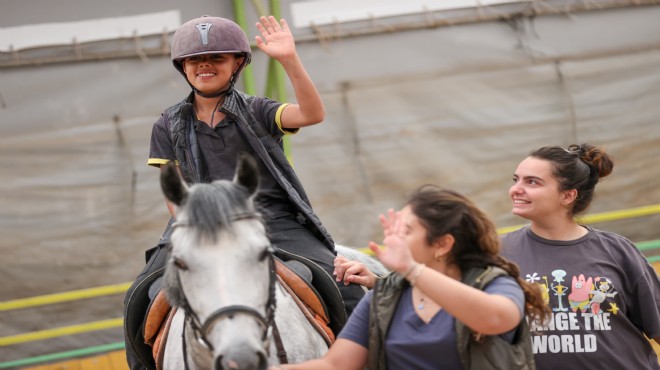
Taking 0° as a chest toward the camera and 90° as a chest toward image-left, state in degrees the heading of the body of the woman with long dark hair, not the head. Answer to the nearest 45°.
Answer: approximately 45°

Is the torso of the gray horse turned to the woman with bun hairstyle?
no

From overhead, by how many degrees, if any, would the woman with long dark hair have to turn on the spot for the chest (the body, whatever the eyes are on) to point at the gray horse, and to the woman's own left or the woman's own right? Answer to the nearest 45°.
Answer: approximately 45° to the woman's own right

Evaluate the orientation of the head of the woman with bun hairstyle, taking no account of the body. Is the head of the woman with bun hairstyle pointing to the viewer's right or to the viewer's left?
to the viewer's left

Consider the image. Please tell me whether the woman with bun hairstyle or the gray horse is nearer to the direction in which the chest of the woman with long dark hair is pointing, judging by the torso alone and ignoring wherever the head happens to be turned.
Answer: the gray horse

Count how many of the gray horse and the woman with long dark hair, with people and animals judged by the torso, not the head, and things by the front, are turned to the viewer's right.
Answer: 0

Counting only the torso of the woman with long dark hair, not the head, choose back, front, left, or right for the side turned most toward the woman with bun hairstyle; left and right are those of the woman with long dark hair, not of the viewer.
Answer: back

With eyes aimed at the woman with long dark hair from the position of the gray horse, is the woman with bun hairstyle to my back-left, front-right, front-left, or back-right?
front-left

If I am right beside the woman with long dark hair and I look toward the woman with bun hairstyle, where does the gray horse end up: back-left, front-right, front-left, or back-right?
back-left

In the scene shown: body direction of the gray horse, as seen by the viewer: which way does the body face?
toward the camera

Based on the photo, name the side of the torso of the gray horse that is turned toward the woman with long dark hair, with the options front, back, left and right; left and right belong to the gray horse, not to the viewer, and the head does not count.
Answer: left
